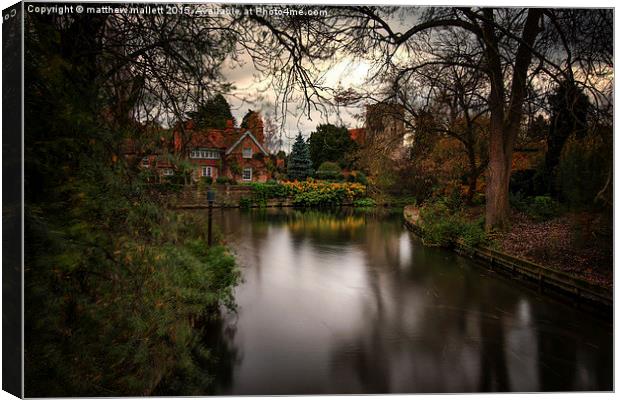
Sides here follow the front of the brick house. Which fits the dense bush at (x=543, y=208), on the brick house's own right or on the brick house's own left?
on the brick house's own left

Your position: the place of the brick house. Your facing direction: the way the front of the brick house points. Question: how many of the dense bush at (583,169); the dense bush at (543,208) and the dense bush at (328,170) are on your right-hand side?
0

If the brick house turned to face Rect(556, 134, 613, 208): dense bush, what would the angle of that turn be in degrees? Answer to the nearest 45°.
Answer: approximately 90° to its left

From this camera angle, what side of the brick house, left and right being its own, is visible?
front

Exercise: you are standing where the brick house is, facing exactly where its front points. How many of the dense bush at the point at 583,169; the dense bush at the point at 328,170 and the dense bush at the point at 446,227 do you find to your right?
0
